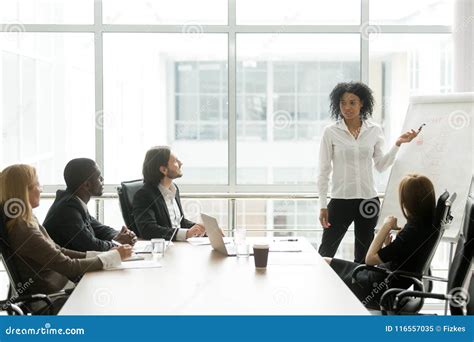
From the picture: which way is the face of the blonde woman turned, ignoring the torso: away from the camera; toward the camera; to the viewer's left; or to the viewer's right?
to the viewer's right

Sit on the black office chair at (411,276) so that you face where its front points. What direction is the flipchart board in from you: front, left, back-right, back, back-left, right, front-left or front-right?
right

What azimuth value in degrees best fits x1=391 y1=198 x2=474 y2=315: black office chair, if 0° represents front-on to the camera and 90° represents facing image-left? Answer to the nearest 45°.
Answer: approximately 90°

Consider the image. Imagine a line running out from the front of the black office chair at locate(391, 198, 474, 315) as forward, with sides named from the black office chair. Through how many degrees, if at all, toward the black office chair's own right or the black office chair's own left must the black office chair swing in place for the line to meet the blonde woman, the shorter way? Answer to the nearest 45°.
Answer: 0° — it already faces them

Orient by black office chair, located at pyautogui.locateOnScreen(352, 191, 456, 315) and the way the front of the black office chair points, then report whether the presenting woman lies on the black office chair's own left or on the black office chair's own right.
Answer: on the black office chair's own right

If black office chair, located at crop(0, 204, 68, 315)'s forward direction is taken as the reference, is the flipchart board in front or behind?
in front

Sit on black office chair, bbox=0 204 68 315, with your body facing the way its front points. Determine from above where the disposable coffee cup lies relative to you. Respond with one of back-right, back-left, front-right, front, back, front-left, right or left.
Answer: front

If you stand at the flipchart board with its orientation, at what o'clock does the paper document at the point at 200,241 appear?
The paper document is roughly at 12 o'clock from the flipchart board.

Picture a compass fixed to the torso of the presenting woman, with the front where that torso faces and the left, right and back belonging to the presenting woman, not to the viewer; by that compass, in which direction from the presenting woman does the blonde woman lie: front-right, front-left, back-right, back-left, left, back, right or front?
front-right

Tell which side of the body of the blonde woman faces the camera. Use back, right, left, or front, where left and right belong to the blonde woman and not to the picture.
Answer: right

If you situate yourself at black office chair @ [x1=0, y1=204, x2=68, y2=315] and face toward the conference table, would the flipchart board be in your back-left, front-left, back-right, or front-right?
front-left

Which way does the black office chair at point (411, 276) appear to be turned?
to the viewer's left

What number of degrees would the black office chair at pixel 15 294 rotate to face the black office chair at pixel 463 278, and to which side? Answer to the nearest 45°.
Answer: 0° — it already faces it

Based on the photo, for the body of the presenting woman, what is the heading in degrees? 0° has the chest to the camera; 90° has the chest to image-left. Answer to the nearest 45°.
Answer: approximately 0°
